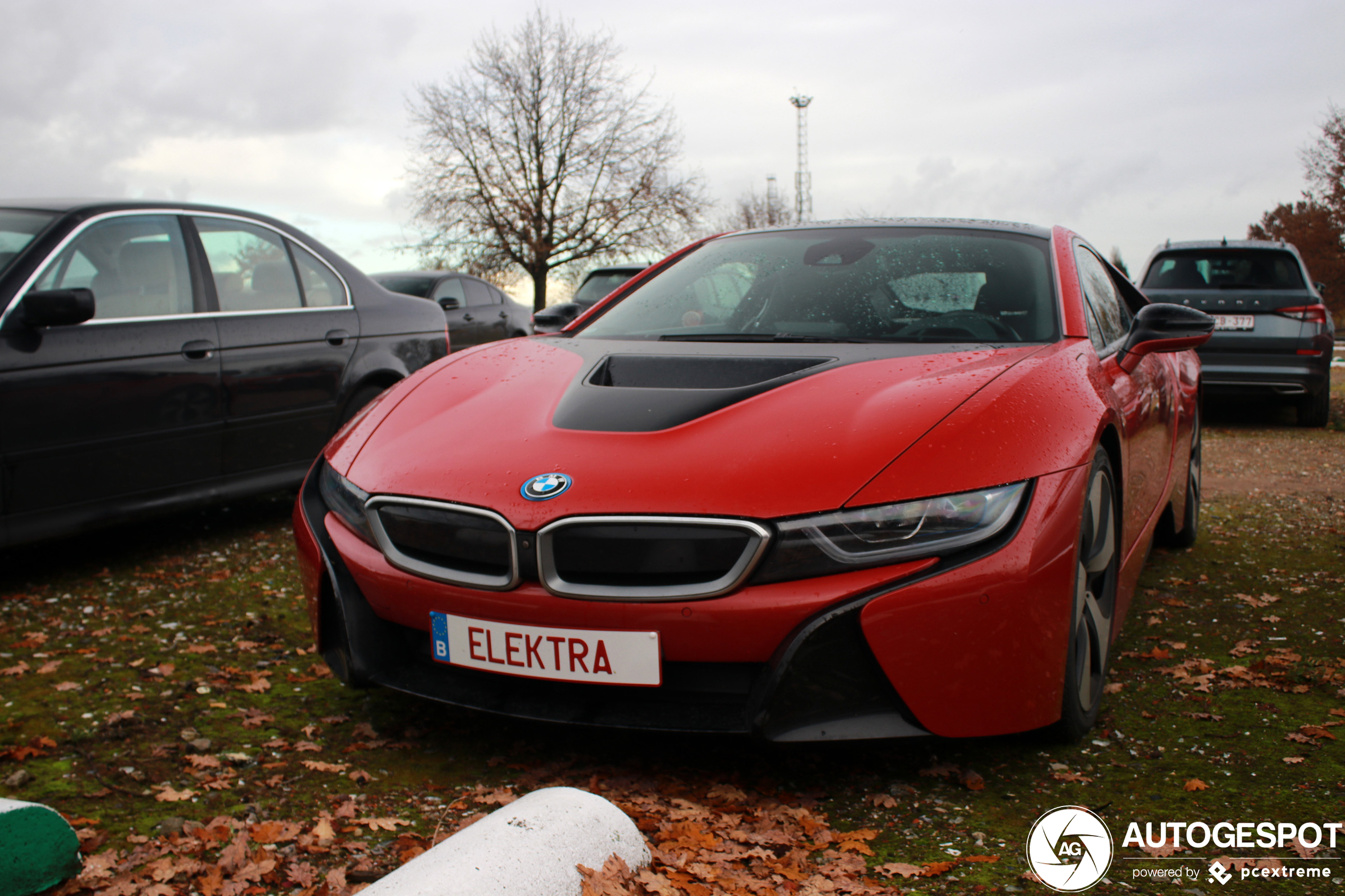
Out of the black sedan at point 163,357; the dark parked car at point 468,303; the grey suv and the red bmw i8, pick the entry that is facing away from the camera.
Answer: the grey suv

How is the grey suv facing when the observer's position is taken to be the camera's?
facing away from the viewer

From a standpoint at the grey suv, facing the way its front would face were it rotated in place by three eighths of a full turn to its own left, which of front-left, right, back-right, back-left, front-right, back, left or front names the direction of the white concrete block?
front-left

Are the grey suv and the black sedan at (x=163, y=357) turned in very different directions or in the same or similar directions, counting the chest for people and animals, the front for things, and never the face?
very different directions

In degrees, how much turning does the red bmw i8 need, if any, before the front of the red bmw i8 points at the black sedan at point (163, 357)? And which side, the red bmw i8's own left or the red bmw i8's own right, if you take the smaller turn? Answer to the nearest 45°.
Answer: approximately 90° to the red bmw i8's own right

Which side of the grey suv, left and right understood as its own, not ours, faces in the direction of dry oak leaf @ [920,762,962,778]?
back

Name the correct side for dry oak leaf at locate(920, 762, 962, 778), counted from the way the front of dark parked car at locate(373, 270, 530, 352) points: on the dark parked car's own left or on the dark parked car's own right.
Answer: on the dark parked car's own left

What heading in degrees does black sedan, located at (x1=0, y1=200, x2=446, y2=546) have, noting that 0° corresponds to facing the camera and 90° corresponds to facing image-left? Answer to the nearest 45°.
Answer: approximately 45°
